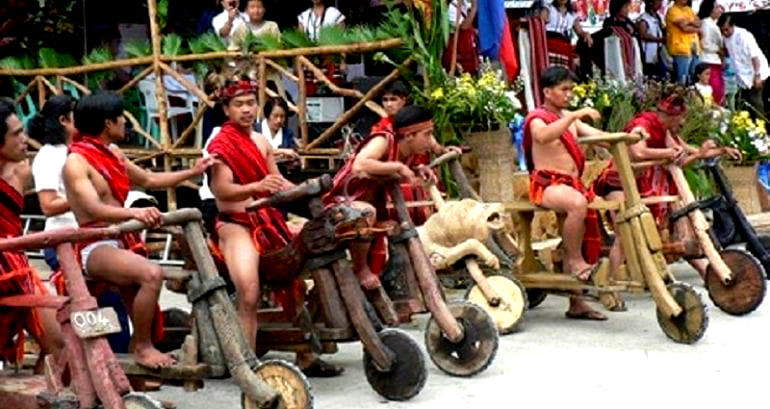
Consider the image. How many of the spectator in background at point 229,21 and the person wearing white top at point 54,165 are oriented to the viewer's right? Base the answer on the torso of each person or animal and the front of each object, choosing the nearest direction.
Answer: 1

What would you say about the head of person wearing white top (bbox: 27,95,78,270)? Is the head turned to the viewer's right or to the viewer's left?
to the viewer's right

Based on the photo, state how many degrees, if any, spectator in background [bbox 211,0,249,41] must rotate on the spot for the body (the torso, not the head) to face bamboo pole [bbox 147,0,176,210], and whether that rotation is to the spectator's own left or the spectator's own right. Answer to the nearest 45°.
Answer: approximately 90° to the spectator's own right

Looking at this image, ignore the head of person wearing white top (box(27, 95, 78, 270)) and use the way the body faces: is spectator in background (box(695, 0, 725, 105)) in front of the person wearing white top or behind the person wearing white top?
in front

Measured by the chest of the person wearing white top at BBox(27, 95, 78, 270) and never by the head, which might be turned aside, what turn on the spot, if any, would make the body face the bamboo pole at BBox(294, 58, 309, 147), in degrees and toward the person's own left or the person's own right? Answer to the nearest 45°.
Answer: approximately 45° to the person's own left

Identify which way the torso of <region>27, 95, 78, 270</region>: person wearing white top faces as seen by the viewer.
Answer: to the viewer's right

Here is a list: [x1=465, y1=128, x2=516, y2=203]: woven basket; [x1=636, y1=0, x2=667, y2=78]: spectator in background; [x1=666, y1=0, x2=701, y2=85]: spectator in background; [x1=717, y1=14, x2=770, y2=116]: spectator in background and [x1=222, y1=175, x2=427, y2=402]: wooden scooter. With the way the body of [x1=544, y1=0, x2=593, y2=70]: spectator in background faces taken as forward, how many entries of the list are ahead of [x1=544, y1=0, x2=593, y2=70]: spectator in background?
2

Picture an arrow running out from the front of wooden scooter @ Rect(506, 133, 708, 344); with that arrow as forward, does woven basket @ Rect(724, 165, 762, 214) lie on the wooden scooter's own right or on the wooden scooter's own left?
on the wooden scooter's own left
